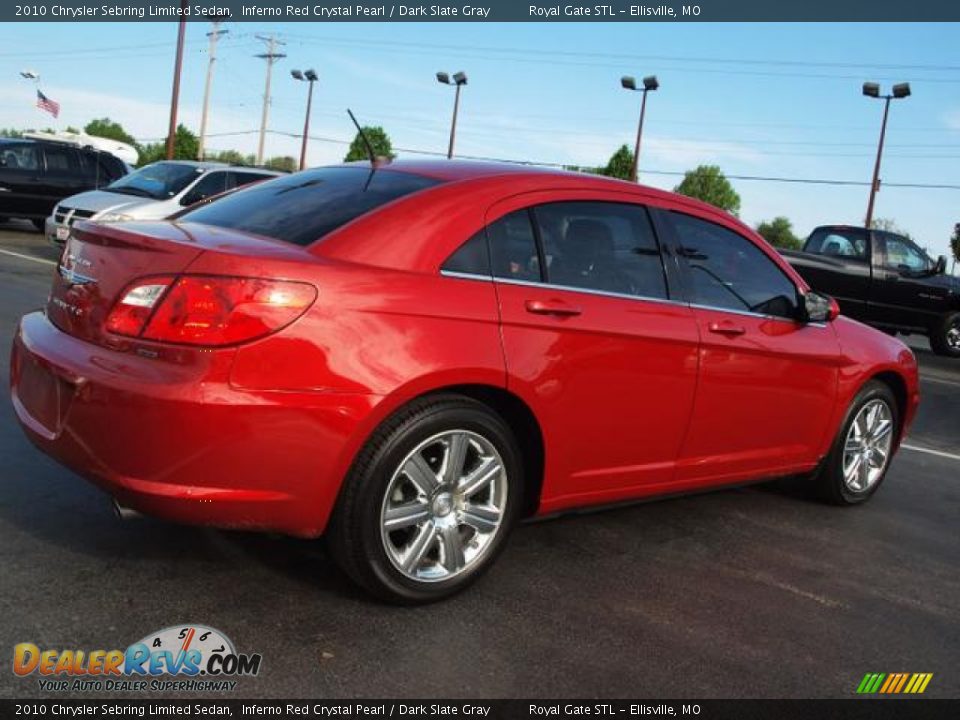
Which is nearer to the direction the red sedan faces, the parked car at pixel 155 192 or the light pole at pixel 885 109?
the light pole

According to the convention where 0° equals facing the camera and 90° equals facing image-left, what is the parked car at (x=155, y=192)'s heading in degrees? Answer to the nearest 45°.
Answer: approximately 45°

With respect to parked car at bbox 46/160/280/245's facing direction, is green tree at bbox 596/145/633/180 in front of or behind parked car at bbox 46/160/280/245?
behind

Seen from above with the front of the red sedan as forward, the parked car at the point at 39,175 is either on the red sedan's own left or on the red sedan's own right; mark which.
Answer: on the red sedan's own left

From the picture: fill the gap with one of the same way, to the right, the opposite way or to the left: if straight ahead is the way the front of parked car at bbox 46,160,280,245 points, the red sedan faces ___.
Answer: the opposite way

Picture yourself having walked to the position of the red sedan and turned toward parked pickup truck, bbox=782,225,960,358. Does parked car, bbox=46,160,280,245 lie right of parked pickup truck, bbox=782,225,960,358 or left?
left

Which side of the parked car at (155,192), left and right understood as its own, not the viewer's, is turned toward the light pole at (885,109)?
back

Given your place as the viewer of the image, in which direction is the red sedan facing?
facing away from the viewer and to the right of the viewer

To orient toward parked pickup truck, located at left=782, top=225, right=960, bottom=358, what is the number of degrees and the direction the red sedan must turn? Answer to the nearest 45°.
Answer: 0° — it already faces it

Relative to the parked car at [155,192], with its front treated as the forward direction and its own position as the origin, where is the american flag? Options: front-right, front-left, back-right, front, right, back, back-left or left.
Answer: back-right

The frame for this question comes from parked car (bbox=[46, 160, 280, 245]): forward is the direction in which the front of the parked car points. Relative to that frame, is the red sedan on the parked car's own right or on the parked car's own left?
on the parked car's own left
